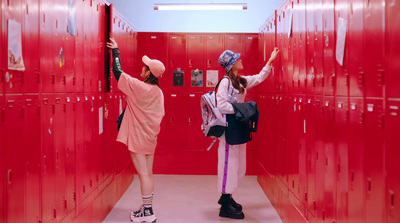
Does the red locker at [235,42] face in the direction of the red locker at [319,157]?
yes

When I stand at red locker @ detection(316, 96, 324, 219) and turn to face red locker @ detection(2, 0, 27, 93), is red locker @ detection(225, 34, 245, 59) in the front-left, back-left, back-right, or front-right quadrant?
back-right

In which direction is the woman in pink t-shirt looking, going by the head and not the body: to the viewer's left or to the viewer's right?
to the viewer's left

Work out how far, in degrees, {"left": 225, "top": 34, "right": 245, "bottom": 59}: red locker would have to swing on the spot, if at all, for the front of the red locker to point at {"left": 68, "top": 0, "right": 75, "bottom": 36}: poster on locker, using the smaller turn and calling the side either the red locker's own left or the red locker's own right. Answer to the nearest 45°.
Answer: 0° — it already faces it

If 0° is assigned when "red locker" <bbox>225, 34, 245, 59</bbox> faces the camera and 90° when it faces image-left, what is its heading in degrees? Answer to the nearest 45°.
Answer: approximately 0°
